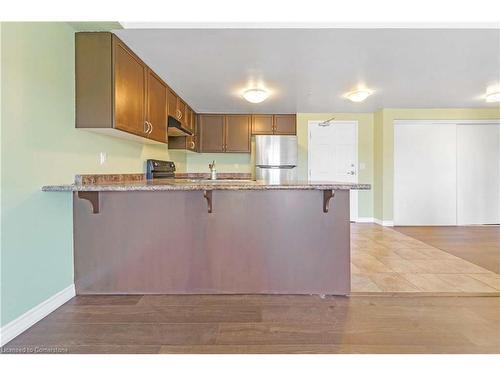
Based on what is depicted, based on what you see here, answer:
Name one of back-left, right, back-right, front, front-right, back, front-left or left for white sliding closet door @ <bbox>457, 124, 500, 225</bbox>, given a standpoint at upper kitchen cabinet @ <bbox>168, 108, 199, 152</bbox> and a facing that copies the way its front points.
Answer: front

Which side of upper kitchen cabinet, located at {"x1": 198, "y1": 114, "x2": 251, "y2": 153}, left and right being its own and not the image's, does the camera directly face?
front

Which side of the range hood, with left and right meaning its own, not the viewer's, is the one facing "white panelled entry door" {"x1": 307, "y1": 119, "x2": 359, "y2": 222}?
front

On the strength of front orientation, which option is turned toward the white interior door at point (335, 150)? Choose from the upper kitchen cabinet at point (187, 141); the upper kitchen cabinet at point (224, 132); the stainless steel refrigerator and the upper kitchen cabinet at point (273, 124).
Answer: the upper kitchen cabinet at point (187, 141)

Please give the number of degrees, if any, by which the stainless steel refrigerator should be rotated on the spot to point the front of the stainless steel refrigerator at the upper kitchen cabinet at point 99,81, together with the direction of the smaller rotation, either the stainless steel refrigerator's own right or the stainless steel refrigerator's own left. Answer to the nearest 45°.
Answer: approximately 45° to the stainless steel refrigerator's own right

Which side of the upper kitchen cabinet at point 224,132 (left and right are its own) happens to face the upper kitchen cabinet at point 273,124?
left

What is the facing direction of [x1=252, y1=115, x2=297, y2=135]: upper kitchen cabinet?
toward the camera

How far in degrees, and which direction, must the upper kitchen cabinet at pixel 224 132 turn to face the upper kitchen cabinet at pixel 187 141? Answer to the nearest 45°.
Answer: approximately 45° to its right

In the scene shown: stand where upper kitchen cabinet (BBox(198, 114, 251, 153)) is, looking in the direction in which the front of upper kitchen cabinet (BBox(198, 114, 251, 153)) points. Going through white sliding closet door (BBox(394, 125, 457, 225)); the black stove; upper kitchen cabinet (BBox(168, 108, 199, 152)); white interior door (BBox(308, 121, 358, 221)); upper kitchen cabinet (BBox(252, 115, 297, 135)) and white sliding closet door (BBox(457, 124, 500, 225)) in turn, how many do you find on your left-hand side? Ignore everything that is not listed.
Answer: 4

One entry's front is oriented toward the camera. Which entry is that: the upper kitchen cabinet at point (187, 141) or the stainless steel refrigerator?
the stainless steel refrigerator

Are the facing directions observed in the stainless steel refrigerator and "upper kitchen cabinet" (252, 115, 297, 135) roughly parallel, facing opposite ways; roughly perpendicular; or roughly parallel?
roughly parallel

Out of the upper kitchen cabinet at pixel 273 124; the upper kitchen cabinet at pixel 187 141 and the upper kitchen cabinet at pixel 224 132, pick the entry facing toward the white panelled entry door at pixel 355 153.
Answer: the upper kitchen cabinet at pixel 187 141

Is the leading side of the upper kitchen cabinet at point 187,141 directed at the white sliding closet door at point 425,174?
yes

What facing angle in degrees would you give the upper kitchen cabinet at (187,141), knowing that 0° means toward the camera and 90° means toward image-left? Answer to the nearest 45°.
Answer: approximately 270°

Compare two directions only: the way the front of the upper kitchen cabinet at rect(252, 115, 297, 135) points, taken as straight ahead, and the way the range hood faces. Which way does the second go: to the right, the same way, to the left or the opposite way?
to the left

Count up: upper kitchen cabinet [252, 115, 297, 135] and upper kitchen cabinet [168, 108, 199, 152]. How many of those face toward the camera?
1

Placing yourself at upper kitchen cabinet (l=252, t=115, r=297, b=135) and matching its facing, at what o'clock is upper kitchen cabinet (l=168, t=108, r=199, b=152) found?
upper kitchen cabinet (l=168, t=108, r=199, b=152) is roughly at 2 o'clock from upper kitchen cabinet (l=252, t=115, r=297, b=135).

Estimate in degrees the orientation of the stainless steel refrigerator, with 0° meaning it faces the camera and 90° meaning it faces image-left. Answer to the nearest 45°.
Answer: approximately 0°
